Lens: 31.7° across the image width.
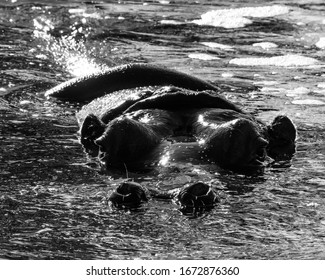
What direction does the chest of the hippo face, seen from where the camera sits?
toward the camera
